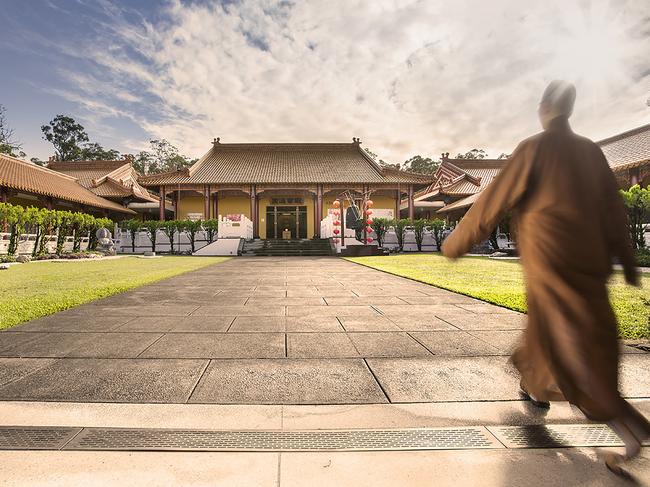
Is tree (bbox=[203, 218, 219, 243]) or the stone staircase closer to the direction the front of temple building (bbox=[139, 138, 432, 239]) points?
the stone staircase

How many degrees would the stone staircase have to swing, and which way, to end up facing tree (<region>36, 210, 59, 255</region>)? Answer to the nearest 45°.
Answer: approximately 90° to its right

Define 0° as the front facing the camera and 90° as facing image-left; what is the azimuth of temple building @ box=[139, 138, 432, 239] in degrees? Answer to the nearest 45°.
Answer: approximately 0°

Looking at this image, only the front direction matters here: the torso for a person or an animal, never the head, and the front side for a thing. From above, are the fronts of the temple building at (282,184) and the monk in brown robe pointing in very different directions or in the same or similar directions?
very different directions

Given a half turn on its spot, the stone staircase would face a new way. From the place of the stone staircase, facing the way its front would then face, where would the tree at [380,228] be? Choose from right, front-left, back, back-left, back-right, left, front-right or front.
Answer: right

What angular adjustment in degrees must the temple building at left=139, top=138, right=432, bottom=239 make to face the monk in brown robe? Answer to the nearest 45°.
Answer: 0° — it already faces them

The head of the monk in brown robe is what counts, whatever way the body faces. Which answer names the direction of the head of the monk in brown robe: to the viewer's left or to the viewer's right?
to the viewer's left

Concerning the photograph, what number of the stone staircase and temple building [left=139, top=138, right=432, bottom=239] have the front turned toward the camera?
2

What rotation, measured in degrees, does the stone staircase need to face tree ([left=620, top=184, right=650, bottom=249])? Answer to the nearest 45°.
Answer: approximately 45° to its left
